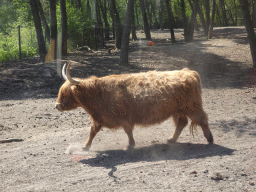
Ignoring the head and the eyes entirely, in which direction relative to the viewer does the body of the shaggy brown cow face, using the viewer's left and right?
facing to the left of the viewer
